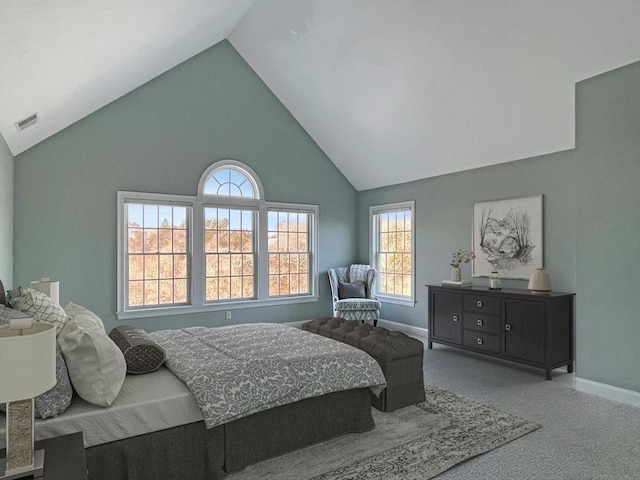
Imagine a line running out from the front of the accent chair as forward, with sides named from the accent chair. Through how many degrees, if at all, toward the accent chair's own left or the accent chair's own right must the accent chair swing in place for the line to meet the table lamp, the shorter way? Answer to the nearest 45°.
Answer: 0° — it already faces it

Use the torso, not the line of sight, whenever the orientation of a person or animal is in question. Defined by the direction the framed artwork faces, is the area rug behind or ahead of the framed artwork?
ahead

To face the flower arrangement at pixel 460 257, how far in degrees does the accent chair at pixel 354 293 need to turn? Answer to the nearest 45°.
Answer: approximately 45° to its left

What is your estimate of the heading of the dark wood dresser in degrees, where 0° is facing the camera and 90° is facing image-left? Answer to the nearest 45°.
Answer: approximately 45°

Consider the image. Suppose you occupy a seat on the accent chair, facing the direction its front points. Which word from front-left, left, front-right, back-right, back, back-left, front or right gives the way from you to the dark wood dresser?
front-left

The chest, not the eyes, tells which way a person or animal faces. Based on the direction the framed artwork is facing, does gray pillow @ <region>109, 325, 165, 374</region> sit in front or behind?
in front

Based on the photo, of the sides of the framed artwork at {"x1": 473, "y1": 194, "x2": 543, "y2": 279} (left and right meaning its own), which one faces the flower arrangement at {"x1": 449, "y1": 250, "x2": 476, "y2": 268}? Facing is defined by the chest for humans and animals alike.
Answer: right

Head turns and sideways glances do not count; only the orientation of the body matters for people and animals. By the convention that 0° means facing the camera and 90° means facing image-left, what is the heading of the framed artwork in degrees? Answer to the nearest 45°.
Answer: approximately 45°

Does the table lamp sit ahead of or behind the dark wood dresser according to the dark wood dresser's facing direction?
ahead

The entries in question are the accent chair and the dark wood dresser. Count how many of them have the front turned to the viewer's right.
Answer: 0

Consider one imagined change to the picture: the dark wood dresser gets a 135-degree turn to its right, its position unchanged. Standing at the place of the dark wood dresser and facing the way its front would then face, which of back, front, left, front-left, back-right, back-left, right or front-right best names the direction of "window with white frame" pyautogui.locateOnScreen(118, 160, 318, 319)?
left

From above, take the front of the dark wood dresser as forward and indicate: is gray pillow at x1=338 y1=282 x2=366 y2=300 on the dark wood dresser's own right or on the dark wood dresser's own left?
on the dark wood dresser's own right

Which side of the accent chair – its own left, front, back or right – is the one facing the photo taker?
front

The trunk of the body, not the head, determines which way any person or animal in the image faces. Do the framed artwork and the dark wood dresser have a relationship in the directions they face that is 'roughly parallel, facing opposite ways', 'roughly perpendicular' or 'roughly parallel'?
roughly parallel

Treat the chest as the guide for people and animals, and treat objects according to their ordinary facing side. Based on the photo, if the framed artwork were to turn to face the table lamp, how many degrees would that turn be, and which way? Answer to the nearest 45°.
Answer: approximately 45° to its left
